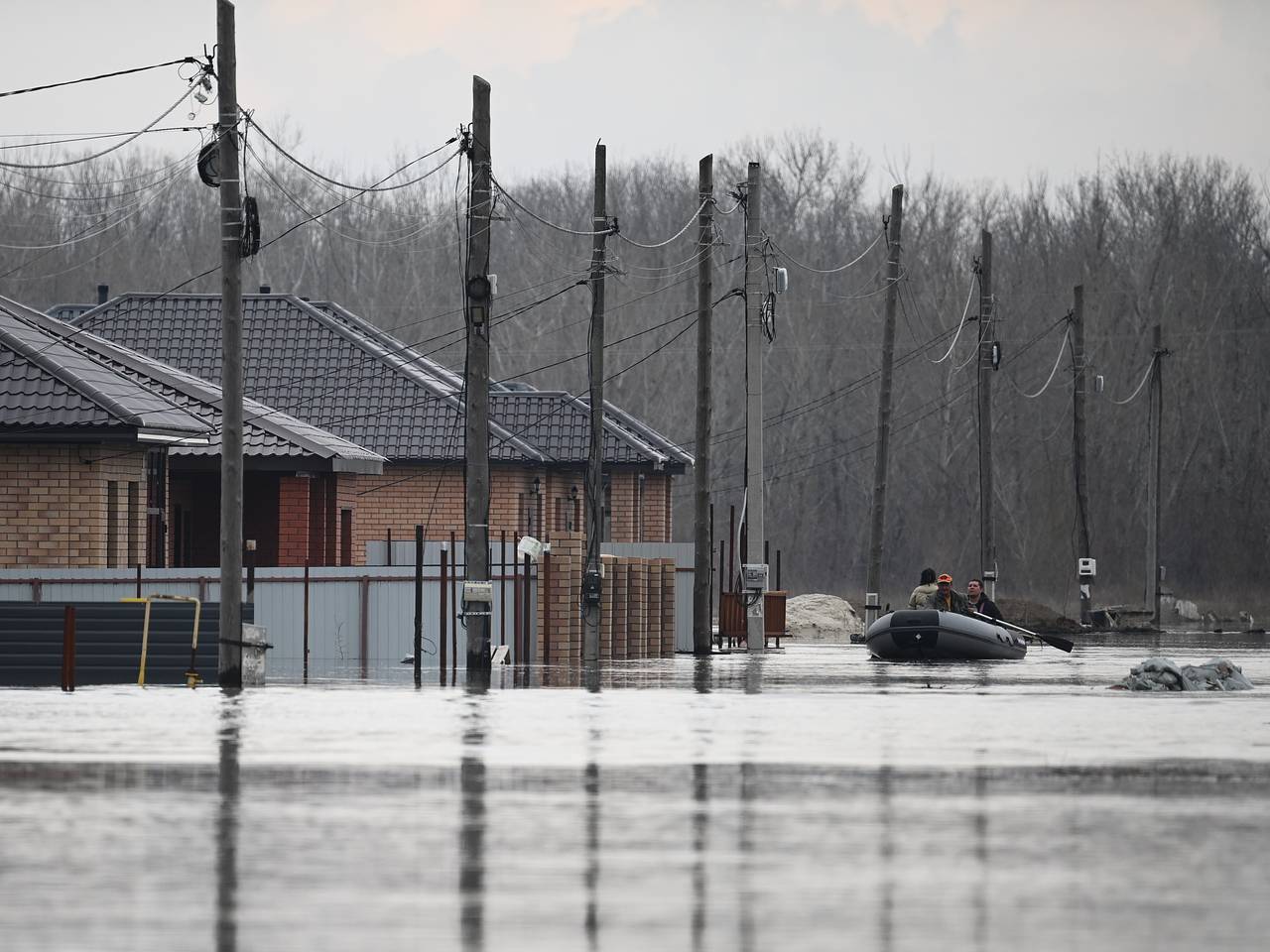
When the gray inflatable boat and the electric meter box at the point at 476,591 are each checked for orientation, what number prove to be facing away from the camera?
0

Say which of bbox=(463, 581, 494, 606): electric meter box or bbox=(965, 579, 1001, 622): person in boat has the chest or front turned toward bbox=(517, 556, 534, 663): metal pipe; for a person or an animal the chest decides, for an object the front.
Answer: the person in boat

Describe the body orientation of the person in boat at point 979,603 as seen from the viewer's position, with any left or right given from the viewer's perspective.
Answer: facing the viewer and to the left of the viewer

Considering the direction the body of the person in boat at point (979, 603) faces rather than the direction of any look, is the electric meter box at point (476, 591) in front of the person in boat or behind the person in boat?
in front

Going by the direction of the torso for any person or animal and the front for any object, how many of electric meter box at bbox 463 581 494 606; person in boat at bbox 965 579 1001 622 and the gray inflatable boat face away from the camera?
0

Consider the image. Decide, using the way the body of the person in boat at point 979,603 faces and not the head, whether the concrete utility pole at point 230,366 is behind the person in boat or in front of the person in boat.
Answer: in front

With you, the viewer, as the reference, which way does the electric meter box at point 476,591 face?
facing the viewer
